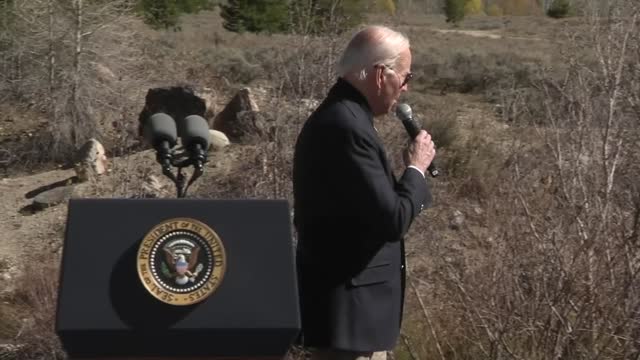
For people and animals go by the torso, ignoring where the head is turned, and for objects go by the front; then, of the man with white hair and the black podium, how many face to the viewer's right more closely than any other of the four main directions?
1

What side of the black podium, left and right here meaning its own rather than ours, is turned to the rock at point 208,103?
back

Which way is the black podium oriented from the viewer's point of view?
toward the camera

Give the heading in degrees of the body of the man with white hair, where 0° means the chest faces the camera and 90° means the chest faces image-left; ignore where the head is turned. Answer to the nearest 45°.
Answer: approximately 270°

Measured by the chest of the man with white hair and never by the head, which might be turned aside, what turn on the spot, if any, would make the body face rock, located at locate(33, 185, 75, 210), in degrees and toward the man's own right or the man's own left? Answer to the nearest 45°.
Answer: approximately 135° to the man's own left

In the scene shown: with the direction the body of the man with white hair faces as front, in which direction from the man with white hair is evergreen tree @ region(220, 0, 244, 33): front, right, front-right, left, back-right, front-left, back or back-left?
left

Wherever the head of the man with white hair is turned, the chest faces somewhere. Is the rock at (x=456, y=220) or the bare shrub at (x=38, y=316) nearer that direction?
the rock

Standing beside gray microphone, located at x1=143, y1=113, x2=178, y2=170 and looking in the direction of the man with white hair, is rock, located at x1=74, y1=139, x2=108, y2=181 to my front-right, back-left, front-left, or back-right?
back-left

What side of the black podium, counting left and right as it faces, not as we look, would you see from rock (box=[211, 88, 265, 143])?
back

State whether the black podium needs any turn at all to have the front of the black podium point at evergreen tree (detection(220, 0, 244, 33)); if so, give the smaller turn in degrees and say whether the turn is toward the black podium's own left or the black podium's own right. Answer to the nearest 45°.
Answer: approximately 180°

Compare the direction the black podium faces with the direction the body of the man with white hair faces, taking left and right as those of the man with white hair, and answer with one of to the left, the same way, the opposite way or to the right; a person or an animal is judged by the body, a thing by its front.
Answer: to the right

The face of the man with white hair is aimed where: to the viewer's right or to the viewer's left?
to the viewer's right
